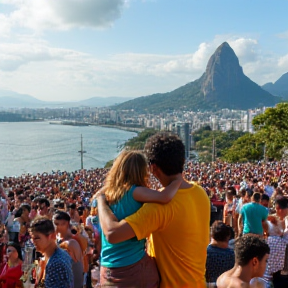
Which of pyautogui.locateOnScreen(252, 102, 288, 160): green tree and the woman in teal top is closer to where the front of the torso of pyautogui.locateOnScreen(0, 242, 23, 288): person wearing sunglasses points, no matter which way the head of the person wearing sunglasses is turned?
the woman in teal top

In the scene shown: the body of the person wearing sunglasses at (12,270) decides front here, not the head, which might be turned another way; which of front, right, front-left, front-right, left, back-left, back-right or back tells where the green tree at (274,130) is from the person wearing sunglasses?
back

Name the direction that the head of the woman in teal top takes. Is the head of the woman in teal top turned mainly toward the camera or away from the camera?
away from the camera

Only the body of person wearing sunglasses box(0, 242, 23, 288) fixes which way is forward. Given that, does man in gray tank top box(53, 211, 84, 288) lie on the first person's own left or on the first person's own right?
on the first person's own left

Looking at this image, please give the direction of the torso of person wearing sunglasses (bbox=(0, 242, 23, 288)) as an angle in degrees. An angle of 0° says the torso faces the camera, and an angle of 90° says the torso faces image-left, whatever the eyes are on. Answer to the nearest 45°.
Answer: approximately 45°

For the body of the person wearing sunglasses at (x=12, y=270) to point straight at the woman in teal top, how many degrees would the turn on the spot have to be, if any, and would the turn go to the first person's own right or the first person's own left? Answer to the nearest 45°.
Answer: approximately 45° to the first person's own left

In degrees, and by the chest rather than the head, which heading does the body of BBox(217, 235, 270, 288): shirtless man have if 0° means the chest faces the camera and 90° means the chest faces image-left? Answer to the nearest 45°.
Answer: approximately 225°

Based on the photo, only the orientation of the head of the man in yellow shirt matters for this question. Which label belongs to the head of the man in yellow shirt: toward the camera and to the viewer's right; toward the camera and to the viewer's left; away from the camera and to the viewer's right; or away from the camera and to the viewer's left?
away from the camera and to the viewer's left

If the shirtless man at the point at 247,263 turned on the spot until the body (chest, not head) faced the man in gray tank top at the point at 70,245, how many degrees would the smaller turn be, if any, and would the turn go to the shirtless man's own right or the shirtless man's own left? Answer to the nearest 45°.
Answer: approximately 135° to the shirtless man's own left

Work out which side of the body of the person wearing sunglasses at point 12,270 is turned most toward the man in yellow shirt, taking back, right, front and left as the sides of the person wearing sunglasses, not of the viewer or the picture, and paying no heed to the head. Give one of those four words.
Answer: left
